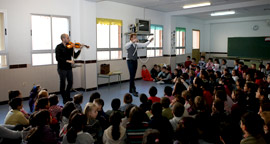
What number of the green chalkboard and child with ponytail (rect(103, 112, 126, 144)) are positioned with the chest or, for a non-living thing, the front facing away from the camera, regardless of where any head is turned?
1

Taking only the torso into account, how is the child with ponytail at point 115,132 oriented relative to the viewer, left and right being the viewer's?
facing away from the viewer

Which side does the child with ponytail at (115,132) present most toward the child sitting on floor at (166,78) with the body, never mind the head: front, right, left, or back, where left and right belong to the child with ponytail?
front

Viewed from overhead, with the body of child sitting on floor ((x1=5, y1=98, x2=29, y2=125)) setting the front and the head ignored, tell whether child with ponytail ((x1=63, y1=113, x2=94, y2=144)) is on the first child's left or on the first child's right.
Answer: on the first child's right

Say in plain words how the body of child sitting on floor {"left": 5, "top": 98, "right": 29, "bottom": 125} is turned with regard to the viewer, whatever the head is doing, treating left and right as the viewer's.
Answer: facing away from the viewer and to the right of the viewer

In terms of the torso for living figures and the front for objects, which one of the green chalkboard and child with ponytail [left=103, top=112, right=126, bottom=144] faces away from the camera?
the child with ponytail

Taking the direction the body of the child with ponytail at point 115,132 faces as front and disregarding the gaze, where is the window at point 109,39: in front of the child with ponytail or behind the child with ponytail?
in front

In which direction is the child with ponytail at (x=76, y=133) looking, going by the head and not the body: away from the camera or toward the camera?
away from the camera

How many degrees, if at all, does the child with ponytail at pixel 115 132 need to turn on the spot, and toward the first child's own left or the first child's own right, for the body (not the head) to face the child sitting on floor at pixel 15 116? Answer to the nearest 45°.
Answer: approximately 45° to the first child's own left

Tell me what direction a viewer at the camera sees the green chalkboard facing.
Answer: facing the viewer and to the left of the viewer
